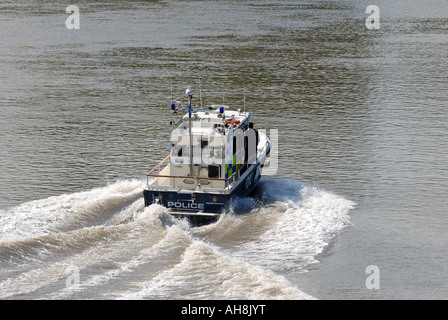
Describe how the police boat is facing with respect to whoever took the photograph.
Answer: facing away from the viewer and to the right of the viewer
